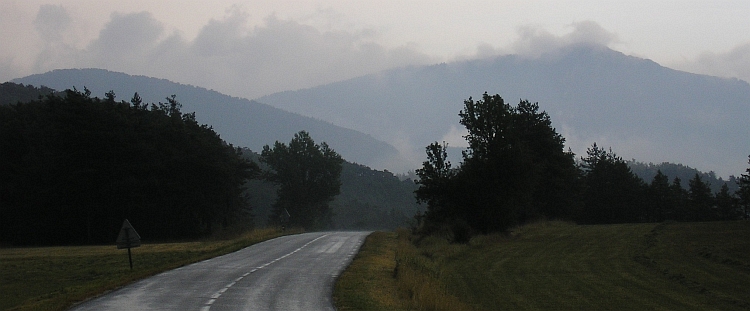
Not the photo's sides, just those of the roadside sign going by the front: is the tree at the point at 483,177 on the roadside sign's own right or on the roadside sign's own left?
on the roadside sign's own right

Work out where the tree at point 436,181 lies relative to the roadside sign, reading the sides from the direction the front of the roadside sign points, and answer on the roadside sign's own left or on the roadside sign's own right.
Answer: on the roadside sign's own right

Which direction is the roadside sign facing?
away from the camera
